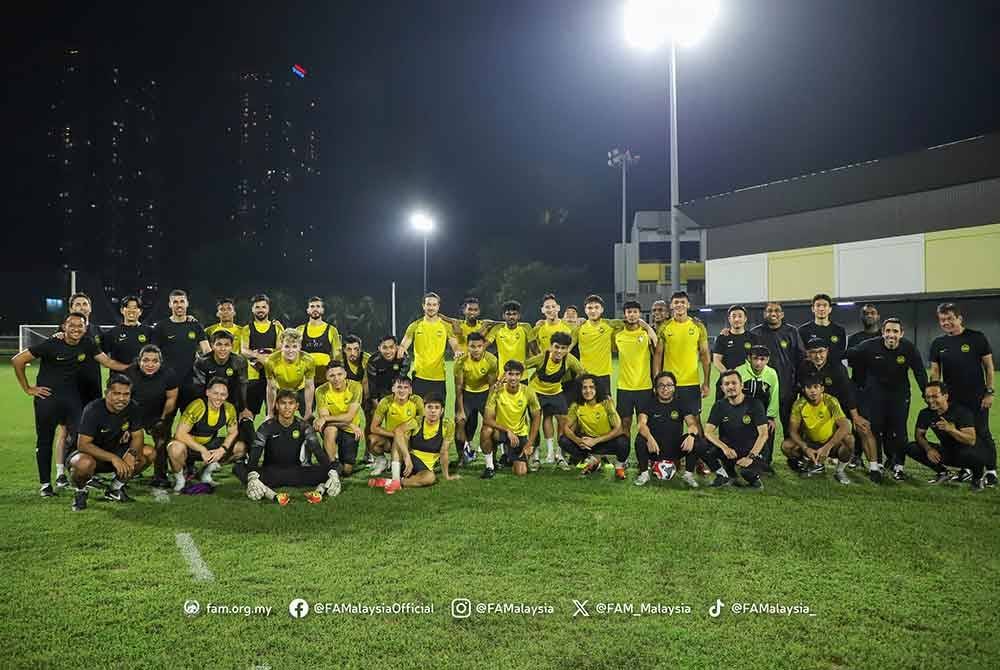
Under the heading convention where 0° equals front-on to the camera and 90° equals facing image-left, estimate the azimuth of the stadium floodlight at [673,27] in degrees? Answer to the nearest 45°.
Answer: approximately 0°

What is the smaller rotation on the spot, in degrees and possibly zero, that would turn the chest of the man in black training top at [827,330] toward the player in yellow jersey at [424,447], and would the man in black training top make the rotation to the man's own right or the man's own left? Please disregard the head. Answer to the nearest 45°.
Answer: approximately 45° to the man's own right

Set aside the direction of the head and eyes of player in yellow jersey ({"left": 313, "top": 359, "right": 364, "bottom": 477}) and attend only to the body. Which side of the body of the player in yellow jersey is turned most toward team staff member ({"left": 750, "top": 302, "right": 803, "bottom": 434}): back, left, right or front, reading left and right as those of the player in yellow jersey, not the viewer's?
left

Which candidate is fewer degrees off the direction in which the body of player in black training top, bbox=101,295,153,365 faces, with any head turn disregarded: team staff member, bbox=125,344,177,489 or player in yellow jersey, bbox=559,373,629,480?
the team staff member

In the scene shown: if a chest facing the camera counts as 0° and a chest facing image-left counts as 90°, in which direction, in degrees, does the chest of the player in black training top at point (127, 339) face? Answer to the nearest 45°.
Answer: approximately 0°

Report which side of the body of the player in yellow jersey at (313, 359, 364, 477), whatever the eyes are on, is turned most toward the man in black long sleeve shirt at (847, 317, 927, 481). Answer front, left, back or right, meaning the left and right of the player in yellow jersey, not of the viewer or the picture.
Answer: left

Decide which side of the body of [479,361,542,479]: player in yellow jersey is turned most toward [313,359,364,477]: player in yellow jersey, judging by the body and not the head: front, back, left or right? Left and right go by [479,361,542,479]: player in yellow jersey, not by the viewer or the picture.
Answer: right

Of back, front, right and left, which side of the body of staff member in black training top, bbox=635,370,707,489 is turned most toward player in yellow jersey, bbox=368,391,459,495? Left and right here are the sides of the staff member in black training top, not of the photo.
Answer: right

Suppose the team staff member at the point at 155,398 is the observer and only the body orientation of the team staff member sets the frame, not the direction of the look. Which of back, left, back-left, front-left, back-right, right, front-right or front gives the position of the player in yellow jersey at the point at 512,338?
left

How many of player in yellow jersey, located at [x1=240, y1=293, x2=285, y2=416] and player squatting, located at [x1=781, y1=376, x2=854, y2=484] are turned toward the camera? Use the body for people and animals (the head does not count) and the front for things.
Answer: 2

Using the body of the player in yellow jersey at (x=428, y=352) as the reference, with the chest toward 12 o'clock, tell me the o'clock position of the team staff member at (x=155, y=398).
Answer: The team staff member is roughly at 2 o'clock from the player in yellow jersey.
